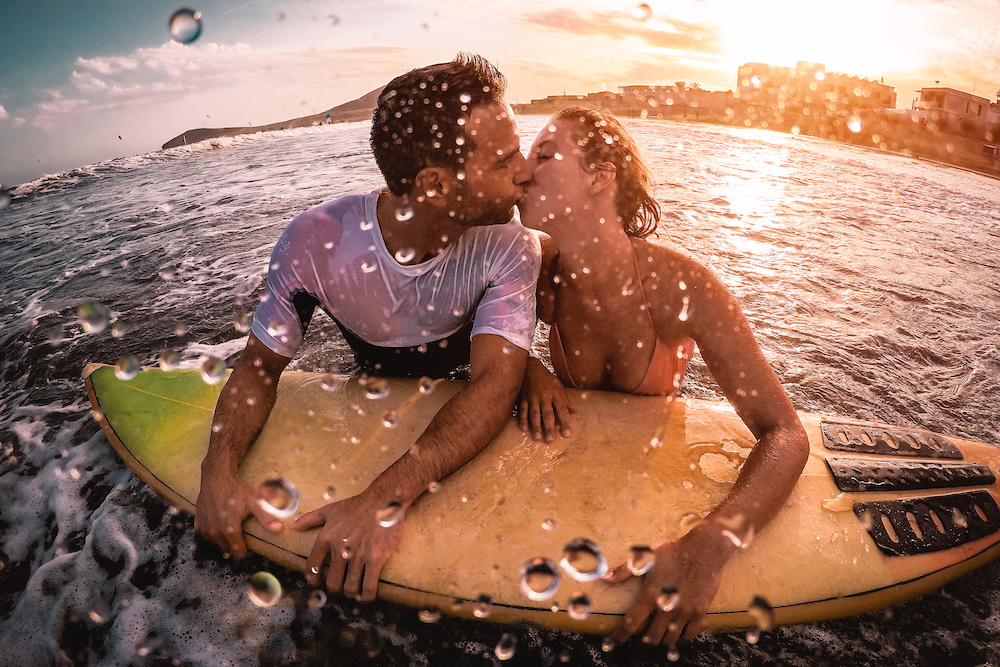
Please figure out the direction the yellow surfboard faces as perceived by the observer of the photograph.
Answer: facing to the left of the viewer

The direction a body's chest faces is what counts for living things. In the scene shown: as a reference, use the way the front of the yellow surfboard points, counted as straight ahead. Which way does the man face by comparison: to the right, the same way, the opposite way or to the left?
to the left

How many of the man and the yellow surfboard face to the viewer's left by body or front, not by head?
1

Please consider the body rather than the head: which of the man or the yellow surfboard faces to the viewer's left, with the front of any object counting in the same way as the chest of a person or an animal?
the yellow surfboard

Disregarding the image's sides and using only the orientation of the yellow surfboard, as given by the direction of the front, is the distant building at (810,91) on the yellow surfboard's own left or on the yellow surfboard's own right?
on the yellow surfboard's own right

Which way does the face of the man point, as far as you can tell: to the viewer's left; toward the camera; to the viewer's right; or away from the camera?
to the viewer's right

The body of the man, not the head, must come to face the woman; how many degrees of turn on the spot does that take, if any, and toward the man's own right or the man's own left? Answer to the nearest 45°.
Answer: approximately 90° to the man's own left

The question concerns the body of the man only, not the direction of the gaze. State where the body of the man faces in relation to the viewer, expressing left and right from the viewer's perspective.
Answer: facing the viewer

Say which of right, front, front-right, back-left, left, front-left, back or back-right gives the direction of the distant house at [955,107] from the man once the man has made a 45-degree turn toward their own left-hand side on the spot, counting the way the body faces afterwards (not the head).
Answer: left

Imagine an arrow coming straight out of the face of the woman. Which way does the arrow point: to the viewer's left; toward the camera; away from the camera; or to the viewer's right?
to the viewer's left
